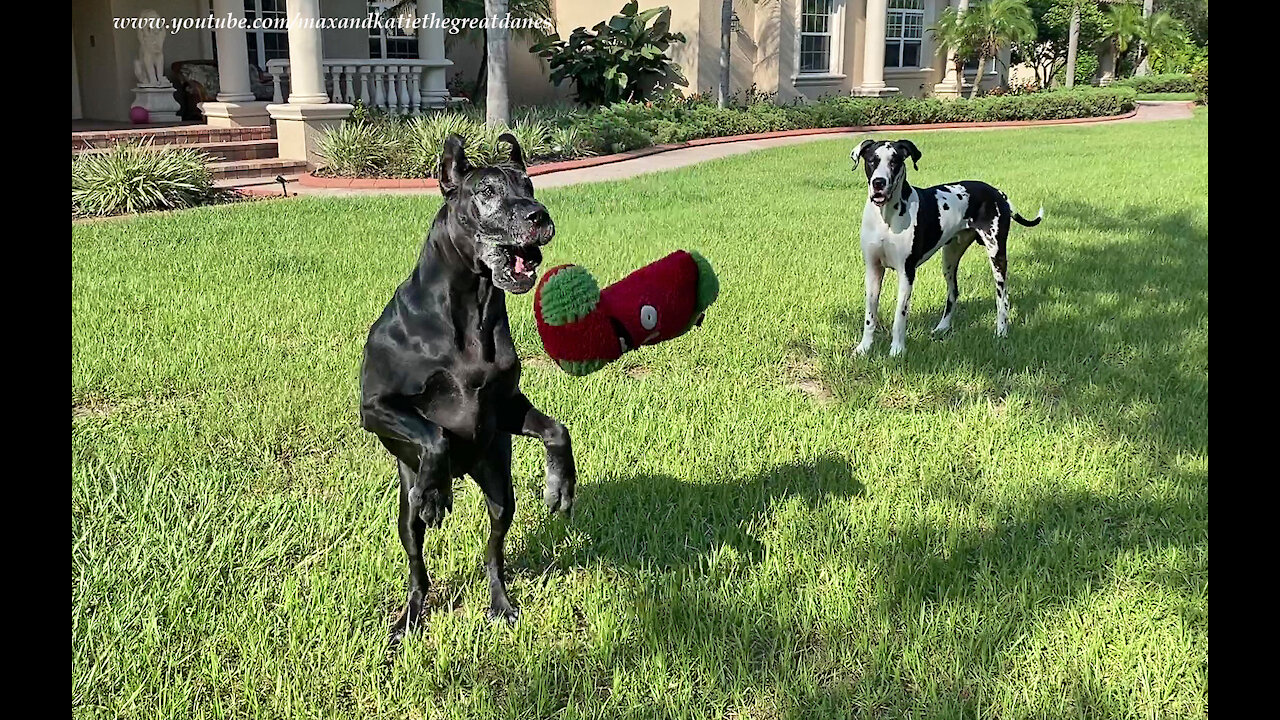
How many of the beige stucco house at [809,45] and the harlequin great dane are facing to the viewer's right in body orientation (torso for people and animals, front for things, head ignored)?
0

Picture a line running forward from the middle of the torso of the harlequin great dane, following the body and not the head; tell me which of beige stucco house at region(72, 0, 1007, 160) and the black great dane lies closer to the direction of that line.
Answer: the black great dane

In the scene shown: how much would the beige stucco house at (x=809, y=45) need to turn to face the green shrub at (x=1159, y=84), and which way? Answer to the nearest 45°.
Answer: approximately 135° to its left

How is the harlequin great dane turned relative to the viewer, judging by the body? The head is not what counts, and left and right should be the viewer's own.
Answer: facing the viewer and to the left of the viewer

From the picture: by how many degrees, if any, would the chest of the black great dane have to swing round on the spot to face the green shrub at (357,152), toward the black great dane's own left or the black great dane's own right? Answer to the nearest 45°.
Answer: approximately 135° to the black great dane's own left

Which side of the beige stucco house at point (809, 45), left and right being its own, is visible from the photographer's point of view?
front

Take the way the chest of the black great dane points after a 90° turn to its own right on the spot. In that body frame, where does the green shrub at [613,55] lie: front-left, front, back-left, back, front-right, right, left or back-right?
back-right

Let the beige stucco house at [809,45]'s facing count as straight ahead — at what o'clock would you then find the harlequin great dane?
The harlequin great dane is roughly at 12 o'clock from the beige stucco house.

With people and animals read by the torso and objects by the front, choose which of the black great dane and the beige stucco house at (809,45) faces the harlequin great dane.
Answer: the beige stucco house

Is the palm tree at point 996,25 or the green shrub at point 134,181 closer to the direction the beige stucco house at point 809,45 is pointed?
the green shrub

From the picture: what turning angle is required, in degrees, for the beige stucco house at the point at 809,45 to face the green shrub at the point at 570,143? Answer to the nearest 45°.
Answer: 0° — it already faces it

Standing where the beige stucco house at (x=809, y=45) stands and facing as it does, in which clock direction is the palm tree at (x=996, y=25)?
The palm tree is roughly at 8 o'clock from the beige stucco house.

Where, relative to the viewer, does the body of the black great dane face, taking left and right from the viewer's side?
facing the viewer and to the right of the viewer
